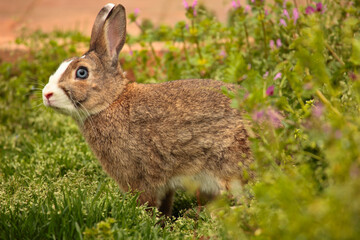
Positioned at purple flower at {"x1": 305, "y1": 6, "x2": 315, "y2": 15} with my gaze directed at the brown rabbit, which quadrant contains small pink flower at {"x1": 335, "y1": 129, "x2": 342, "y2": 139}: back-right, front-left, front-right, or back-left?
front-left

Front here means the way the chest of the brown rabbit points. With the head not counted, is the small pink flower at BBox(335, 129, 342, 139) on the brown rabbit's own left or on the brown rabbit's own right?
on the brown rabbit's own left

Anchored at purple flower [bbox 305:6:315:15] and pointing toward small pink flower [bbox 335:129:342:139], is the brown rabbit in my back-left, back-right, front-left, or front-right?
front-right

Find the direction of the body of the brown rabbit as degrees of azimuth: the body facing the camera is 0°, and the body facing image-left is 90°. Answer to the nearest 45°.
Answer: approximately 90°

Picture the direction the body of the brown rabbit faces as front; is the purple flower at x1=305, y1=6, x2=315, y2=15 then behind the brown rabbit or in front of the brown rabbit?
behind
